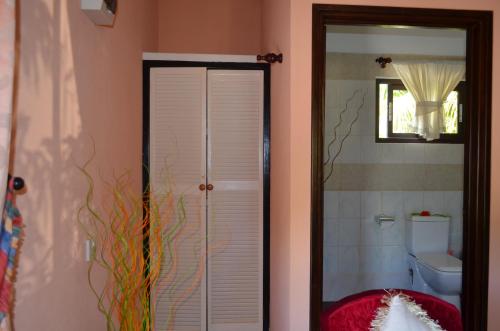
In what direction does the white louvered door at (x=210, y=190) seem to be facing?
toward the camera

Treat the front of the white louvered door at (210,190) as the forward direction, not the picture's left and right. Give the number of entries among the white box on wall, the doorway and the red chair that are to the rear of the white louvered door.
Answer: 0

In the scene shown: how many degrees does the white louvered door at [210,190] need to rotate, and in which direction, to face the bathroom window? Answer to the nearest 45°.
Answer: approximately 90° to its left

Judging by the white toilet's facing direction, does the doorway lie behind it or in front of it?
in front

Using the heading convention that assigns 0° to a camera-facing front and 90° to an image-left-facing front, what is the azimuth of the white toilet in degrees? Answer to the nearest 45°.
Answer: approximately 315°

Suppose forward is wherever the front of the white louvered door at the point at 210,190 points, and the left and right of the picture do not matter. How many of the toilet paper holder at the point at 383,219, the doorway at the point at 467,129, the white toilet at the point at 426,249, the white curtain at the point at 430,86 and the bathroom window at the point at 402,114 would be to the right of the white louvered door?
0

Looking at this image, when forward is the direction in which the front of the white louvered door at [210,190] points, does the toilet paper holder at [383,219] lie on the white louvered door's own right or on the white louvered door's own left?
on the white louvered door's own left

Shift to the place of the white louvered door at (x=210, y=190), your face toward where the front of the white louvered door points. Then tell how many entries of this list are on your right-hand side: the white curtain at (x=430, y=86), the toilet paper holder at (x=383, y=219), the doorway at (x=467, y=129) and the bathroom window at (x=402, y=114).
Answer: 0

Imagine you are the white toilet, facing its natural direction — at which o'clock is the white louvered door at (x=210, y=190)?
The white louvered door is roughly at 3 o'clock from the white toilet.

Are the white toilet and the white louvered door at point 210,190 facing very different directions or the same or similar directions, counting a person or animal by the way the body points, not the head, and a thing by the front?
same or similar directions

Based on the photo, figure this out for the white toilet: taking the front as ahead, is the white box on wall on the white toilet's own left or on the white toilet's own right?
on the white toilet's own right

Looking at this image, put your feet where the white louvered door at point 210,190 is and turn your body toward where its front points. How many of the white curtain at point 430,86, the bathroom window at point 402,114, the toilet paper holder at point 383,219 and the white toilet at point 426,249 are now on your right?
0

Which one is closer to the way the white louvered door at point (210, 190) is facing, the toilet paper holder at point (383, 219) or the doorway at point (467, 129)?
the doorway

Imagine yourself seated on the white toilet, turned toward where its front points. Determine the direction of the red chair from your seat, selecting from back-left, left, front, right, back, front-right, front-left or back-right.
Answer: front-right

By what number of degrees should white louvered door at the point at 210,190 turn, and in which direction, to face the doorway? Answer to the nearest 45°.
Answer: approximately 45° to its left

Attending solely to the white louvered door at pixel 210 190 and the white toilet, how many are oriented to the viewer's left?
0
